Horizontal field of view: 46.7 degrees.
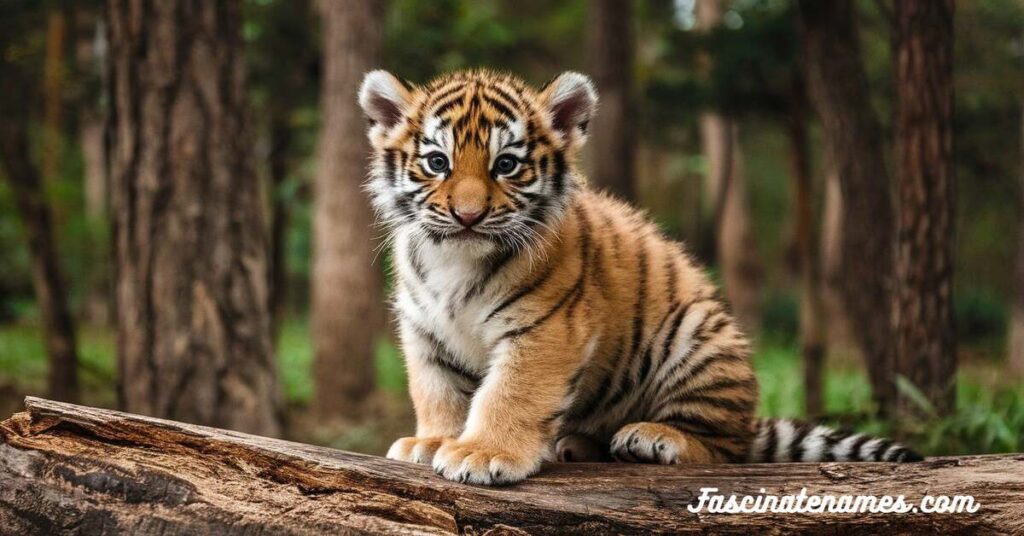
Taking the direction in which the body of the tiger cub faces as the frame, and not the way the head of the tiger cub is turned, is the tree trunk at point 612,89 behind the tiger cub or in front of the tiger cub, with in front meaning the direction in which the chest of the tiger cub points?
behind

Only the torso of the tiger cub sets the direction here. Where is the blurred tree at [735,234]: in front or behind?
behind

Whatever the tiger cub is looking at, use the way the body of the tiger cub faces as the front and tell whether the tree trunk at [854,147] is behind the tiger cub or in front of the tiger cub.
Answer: behind

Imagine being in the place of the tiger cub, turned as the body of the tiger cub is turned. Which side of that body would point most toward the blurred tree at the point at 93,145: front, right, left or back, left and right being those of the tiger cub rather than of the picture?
right

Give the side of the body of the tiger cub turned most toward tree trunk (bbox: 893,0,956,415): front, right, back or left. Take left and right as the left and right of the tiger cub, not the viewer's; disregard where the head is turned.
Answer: back

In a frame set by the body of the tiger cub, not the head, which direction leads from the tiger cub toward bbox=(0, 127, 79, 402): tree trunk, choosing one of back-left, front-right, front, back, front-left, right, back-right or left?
right

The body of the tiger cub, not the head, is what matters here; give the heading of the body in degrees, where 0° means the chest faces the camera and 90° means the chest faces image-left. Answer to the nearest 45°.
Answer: approximately 45°

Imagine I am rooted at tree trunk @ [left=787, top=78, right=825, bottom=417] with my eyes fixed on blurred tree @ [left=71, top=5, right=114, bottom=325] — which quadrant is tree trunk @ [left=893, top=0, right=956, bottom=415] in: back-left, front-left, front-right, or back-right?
back-left

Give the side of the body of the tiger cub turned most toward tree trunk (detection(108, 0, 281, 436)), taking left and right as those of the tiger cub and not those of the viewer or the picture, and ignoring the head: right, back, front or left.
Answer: right

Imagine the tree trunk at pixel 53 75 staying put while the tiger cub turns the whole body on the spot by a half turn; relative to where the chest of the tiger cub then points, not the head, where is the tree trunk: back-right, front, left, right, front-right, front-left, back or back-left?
left

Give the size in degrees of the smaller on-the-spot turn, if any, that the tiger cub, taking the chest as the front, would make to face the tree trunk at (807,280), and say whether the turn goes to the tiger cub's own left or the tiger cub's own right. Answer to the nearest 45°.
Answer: approximately 135° to the tiger cub's own right
